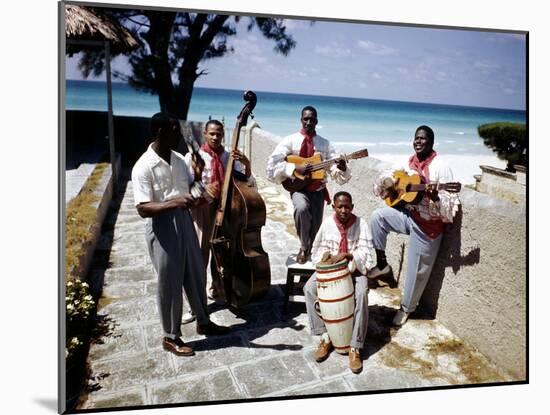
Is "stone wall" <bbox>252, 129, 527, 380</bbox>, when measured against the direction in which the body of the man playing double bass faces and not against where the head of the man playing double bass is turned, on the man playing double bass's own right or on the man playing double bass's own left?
on the man playing double bass's own left

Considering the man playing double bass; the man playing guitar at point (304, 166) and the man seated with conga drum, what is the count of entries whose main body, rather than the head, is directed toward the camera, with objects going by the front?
3

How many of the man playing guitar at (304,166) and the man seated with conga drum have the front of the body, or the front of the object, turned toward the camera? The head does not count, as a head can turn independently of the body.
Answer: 2

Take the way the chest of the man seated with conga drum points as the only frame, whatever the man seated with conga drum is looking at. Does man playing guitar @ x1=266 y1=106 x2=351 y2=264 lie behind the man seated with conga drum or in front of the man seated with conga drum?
behind

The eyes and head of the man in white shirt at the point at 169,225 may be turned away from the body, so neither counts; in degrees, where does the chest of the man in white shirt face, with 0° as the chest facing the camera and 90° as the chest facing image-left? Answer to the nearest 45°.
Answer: approximately 315°

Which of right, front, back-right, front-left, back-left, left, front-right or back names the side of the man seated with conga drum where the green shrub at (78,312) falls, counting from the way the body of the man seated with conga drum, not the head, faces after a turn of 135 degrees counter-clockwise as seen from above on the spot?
back-left
